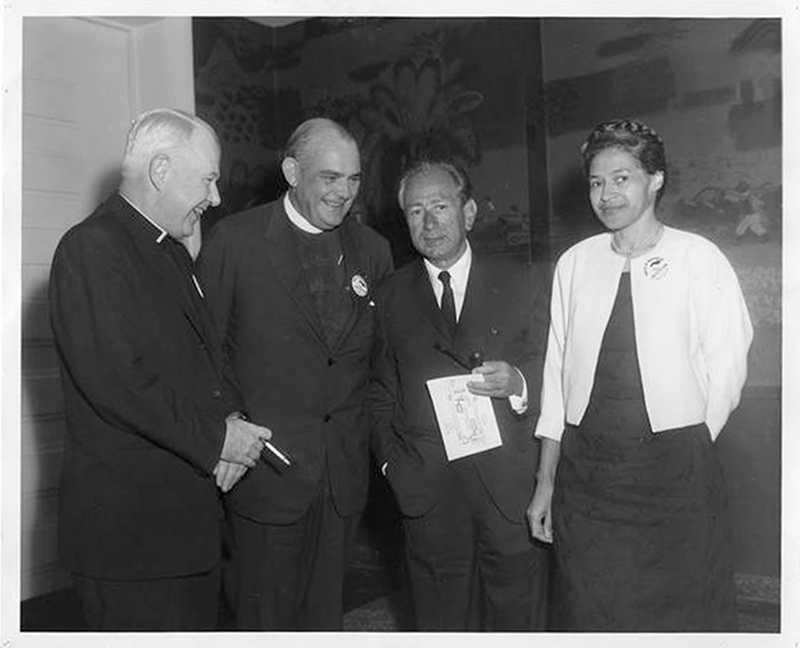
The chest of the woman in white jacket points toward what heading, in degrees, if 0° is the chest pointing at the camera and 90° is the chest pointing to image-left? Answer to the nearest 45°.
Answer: approximately 45°

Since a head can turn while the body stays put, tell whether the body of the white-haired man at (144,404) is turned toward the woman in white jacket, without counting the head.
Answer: yes

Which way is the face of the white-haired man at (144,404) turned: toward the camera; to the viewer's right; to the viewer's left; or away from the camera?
to the viewer's right

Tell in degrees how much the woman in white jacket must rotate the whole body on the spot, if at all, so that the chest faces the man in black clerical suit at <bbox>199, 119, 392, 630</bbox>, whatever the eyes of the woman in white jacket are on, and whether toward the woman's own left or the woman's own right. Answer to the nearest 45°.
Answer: approximately 45° to the woman's own right

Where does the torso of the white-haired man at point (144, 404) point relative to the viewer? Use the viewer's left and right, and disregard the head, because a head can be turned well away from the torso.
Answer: facing to the right of the viewer

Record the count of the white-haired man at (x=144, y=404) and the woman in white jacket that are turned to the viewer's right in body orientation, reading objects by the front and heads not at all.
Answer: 1
